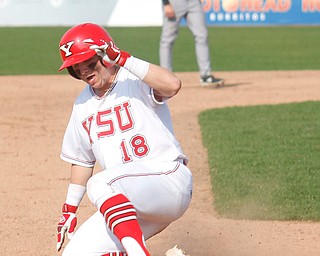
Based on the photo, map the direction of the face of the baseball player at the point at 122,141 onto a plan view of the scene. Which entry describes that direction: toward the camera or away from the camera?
toward the camera
